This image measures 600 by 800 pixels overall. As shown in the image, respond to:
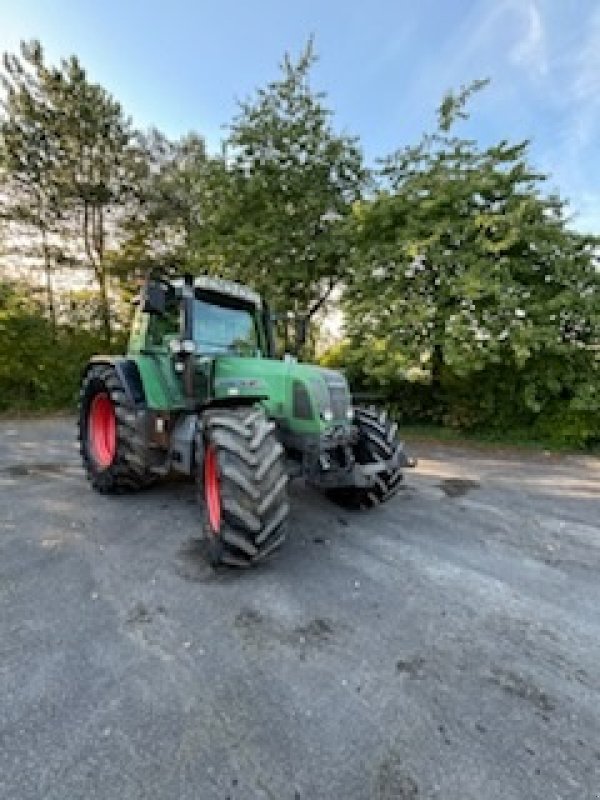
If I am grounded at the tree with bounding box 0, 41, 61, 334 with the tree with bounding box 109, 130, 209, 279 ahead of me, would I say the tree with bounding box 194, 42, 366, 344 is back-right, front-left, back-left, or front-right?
front-right

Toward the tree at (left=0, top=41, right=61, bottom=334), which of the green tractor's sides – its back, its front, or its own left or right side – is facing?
back

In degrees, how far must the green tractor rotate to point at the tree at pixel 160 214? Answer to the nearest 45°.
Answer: approximately 135° to its left

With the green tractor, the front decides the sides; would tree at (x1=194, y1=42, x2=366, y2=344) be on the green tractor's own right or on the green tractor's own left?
on the green tractor's own left

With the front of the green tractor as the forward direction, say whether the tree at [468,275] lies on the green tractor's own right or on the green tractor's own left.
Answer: on the green tractor's own left

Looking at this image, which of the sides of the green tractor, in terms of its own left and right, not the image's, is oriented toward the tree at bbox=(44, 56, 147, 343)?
back

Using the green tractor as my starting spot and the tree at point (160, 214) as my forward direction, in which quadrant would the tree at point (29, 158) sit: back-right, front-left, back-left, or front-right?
front-left

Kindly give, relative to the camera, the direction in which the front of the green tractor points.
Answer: facing the viewer and to the right of the viewer

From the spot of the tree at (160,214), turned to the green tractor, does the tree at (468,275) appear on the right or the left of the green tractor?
left

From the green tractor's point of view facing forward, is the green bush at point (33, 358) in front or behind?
behind
